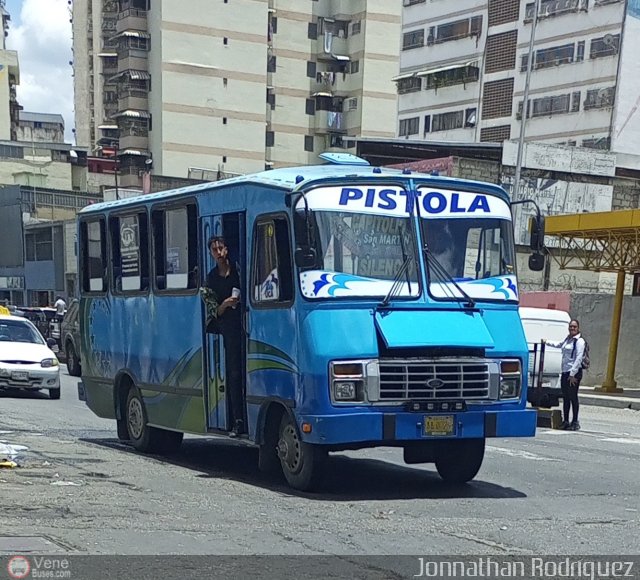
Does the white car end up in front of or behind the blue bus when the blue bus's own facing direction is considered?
behind

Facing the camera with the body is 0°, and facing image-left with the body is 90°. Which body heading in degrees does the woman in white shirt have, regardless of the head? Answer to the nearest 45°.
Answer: approximately 45°

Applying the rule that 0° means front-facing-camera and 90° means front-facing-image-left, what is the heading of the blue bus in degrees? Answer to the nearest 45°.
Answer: approximately 315°
